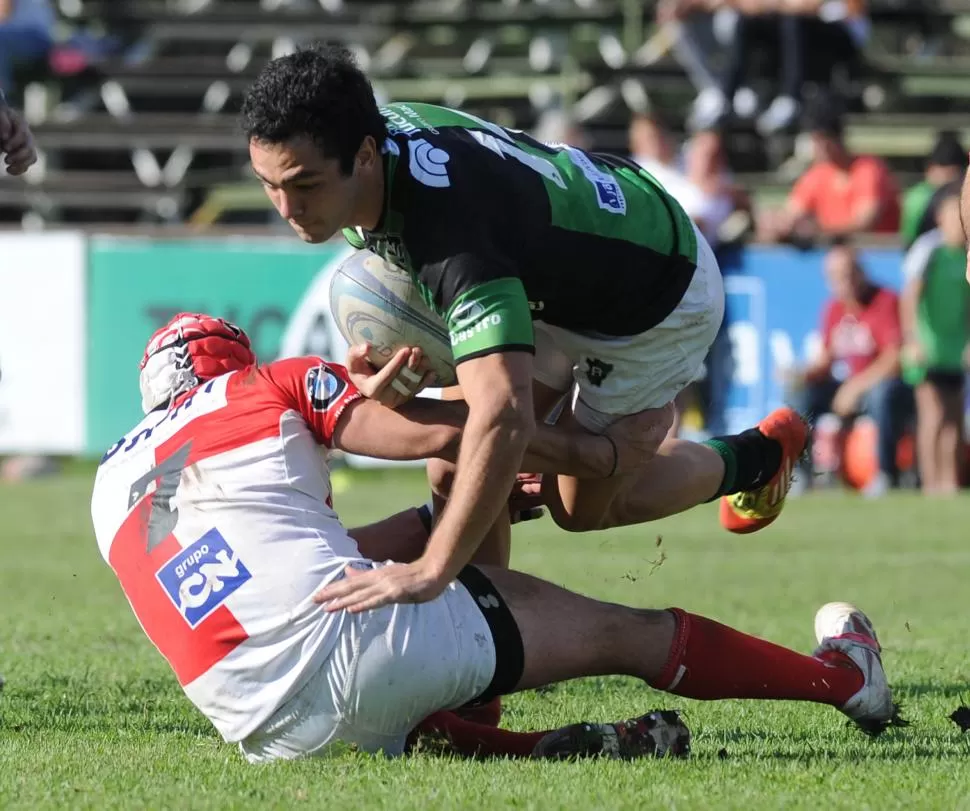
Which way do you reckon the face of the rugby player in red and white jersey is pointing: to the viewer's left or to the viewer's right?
to the viewer's right

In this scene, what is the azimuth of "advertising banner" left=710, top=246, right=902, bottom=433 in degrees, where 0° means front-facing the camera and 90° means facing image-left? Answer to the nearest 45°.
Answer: approximately 0°

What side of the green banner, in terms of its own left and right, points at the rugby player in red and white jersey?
front

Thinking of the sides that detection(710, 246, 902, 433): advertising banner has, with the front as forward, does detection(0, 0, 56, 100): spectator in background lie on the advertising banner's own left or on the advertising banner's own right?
on the advertising banner's own right

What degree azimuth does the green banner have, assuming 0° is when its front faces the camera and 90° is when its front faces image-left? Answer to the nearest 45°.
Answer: approximately 0°

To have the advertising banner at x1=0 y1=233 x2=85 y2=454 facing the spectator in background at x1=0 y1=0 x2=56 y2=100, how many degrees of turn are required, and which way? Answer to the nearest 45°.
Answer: approximately 180°

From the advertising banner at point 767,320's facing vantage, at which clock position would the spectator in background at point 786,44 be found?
The spectator in background is roughly at 6 o'clock from the advertising banner.

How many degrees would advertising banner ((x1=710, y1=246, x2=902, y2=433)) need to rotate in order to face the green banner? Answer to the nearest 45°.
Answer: approximately 90° to its right

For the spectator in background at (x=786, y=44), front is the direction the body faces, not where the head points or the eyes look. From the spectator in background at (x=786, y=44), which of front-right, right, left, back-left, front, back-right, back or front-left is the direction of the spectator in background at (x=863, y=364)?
front-left

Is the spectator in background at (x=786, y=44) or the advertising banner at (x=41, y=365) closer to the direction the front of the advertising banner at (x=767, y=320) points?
the advertising banner
